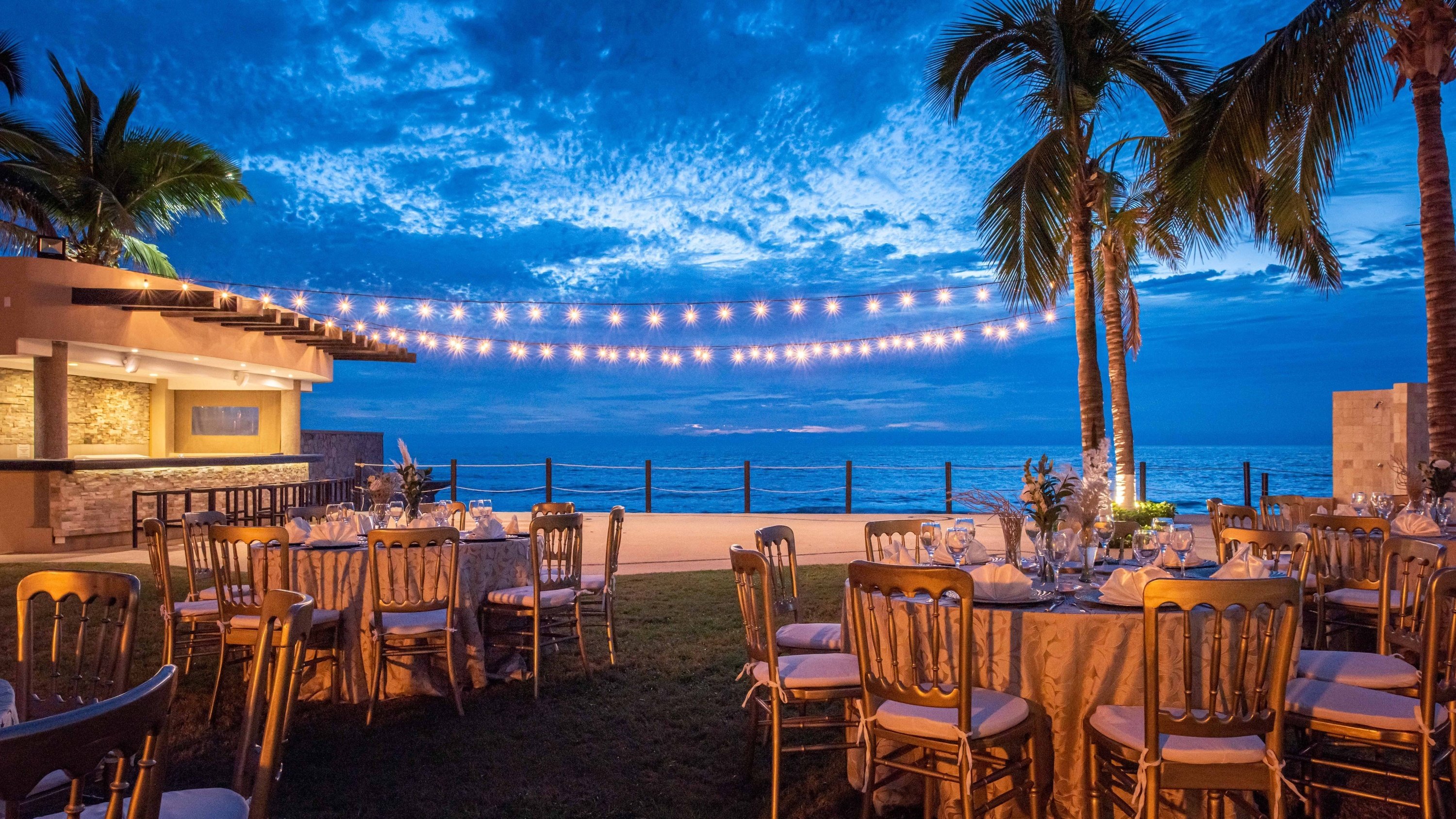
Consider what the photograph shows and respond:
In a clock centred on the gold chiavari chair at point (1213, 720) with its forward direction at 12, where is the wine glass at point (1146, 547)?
The wine glass is roughly at 1 o'clock from the gold chiavari chair.

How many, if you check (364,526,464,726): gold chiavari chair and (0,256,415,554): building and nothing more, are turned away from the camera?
1

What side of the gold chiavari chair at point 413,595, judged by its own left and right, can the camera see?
back

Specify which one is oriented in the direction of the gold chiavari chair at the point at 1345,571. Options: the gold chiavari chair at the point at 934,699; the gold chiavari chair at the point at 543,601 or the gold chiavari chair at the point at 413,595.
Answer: the gold chiavari chair at the point at 934,699

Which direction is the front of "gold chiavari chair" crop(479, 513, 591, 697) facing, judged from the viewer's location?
facing away from the viewer and to the left of the viewer

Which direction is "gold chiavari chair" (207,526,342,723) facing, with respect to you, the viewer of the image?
facing away from the viewer and to the right of the viewer

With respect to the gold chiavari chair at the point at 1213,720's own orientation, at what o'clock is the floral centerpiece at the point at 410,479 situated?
The floral centerpiece is roughly at 11 o'clock from the gold chiavari chair.

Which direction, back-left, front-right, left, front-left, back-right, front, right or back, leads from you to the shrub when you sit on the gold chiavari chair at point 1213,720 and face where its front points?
front-right

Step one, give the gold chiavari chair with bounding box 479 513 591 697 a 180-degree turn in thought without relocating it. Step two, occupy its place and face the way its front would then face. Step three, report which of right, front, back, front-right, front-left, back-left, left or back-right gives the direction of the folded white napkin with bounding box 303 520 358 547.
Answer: back-right

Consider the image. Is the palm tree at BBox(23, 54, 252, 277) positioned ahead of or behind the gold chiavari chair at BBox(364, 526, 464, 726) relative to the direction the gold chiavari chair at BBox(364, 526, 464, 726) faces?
ahead

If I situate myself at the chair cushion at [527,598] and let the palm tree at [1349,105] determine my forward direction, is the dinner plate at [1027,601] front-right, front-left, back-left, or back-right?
front-right

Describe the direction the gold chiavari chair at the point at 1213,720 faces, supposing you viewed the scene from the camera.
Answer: facing away from the viewer and to the left of the viewer

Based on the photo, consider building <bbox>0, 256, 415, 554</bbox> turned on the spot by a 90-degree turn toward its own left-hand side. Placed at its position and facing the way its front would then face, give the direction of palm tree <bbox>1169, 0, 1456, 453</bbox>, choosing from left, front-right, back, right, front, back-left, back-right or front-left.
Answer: right

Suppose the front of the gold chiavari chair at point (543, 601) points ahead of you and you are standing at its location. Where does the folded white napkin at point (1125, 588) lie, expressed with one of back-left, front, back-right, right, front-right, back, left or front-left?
back

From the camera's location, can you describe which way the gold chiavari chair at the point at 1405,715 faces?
facing away from the viewer and to the left of the viewer

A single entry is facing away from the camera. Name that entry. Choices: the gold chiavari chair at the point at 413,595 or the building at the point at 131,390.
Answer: the gold chiavari chair

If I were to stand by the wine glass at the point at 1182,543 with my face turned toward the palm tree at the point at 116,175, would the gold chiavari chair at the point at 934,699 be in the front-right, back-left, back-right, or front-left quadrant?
front-left

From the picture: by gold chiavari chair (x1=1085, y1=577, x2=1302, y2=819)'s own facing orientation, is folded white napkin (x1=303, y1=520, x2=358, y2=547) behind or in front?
in front
